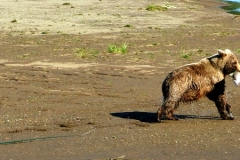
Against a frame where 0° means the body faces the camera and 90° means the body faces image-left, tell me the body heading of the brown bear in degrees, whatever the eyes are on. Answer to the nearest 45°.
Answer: approximately 270°
